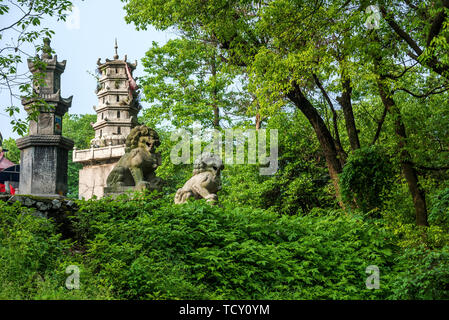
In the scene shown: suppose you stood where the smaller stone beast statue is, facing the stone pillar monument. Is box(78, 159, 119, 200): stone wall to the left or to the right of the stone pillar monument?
right

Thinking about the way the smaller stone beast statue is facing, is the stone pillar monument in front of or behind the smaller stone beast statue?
behind
